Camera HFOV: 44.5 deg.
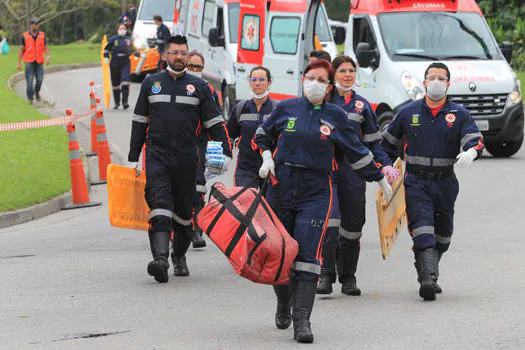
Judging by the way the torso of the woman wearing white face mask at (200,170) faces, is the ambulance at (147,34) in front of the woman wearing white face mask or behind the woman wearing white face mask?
behind

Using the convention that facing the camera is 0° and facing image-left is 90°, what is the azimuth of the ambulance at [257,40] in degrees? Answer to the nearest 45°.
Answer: approximately 315°

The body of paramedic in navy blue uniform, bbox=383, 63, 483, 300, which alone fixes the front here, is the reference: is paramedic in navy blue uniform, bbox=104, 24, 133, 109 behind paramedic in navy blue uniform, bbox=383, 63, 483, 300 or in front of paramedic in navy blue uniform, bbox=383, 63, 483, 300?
behind

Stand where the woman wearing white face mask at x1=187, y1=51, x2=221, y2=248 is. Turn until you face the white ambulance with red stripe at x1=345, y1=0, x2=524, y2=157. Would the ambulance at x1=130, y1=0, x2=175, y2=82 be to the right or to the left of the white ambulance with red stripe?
left

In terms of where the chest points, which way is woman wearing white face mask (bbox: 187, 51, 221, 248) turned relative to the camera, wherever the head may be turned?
toward the camera

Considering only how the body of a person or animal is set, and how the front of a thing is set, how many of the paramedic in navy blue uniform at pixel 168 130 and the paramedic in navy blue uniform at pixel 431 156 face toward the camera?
2

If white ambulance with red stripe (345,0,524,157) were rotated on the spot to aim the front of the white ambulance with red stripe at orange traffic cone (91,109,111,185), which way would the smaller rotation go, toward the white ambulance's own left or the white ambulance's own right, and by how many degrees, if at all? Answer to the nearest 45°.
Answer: approximately 135° to the white ambulance's own right

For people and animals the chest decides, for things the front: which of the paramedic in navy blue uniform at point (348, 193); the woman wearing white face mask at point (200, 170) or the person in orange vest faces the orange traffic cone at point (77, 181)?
the person in orange vest

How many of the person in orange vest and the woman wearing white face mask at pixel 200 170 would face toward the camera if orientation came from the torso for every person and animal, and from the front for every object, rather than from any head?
2

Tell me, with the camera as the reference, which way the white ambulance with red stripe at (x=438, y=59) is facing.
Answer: facing the viewer and to the right of the viewer

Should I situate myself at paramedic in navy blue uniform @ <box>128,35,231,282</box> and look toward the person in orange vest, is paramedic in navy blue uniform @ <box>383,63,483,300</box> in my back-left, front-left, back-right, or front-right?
back-right

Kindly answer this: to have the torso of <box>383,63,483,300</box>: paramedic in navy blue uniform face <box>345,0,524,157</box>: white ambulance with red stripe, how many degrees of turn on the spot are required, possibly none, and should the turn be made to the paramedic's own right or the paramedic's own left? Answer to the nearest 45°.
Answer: approximately 180°

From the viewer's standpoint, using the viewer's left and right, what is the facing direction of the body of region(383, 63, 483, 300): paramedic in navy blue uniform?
facing the viewer
